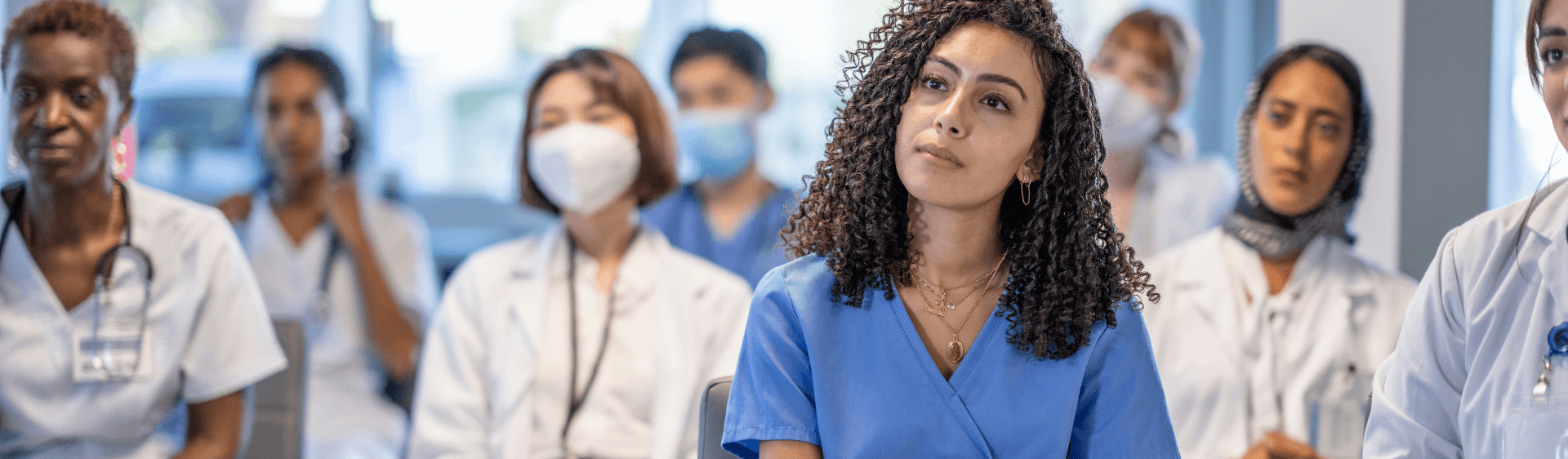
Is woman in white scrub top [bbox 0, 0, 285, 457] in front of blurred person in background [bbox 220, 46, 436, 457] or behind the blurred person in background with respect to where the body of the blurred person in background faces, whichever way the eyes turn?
in front

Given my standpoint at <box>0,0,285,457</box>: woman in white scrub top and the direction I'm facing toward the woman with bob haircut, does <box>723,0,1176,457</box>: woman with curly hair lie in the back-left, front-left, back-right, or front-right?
front-right

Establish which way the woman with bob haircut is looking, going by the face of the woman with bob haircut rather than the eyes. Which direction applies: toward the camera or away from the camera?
toward the camera

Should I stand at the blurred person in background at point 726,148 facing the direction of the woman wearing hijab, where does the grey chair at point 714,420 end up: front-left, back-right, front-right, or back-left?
front-right

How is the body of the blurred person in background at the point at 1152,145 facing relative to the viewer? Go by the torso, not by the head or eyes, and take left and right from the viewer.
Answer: facing the viewer and to the left of the viewer

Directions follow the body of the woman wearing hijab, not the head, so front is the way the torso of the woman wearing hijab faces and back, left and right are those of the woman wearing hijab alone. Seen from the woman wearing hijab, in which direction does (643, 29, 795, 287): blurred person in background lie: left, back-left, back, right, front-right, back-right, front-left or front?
right

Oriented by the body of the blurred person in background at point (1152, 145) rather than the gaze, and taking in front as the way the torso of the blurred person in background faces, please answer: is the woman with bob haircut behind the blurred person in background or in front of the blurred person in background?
in front

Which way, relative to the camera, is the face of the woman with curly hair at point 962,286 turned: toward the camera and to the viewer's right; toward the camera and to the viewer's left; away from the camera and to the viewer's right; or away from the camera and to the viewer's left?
toward the camera and to the viewer's left

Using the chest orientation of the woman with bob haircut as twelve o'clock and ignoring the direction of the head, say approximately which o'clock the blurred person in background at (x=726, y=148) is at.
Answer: The blurred person in background is roughly at 7 o'clock from the woman with bob haircut.

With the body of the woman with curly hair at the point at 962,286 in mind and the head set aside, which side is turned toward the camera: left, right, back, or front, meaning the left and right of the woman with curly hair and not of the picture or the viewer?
front

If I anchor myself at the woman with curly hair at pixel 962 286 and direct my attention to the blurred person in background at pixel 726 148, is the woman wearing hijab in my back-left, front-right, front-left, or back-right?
front-right

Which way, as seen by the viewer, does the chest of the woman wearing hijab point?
toward the camera

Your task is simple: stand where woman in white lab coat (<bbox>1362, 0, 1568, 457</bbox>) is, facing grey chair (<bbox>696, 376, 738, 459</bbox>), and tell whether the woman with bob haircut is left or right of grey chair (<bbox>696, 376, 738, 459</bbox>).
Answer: right

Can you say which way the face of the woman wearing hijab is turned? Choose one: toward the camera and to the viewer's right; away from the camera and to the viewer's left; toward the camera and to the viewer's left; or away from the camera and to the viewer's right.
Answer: toward the camera and to the viewer's left

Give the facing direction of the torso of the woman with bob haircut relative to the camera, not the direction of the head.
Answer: toward the camera

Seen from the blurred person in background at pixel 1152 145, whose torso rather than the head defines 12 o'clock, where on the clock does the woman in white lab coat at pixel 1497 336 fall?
The woman in white lab coat is roughly at 10 o'clock from the blurred person in background.
